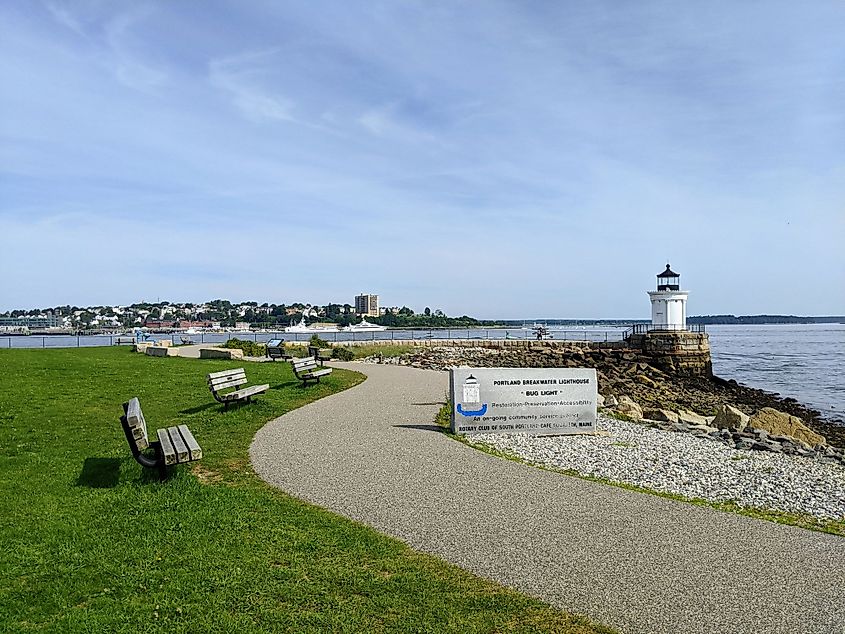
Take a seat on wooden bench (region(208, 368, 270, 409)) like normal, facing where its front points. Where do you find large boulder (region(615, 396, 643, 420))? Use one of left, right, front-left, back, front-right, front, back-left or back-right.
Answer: front-left

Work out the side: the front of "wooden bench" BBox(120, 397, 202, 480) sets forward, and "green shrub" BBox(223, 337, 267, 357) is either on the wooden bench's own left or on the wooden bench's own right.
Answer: on the wooden bench's own left

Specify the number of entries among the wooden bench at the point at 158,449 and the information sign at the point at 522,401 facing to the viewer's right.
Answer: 1

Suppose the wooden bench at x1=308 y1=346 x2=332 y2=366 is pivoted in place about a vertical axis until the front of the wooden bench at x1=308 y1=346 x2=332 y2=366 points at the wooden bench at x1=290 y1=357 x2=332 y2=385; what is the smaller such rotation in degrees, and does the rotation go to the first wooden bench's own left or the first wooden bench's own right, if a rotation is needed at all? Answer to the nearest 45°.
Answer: approximately 45° to the first wooden bench's own right

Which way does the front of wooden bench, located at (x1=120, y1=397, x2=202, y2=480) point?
to the viewer's right

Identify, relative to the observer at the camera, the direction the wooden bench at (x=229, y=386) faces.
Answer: facing the viewer and to the right of the viewer

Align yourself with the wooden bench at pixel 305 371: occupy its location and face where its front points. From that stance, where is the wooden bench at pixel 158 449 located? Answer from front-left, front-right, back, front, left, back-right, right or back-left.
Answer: front-right

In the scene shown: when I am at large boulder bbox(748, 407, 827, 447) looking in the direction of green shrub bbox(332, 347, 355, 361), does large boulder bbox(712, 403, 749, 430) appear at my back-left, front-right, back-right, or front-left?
front-left

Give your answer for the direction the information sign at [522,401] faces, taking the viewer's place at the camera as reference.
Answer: facing the viewer

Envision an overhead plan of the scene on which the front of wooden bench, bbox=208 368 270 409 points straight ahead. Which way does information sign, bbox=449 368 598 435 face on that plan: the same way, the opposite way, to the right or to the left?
to the right

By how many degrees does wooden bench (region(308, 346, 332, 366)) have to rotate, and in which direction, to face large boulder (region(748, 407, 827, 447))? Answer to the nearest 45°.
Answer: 0° — it already faces it

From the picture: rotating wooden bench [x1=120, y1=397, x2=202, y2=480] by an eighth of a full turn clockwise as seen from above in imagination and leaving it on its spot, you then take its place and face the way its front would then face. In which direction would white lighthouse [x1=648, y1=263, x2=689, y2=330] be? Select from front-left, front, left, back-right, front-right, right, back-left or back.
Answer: left
